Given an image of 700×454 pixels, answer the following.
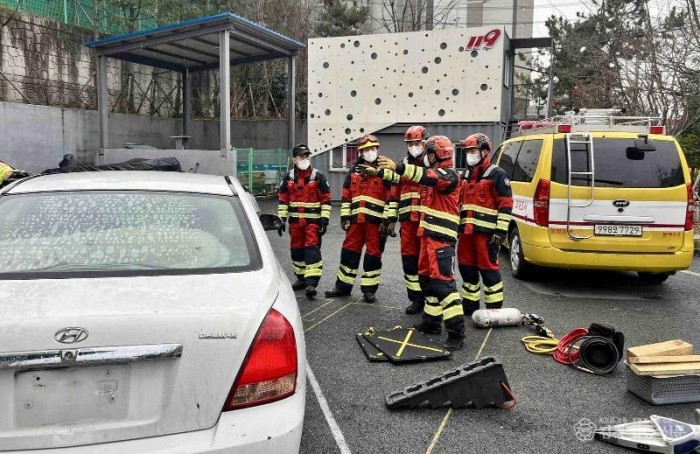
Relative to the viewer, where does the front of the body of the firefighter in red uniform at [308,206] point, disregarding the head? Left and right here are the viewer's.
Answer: facing the viewer

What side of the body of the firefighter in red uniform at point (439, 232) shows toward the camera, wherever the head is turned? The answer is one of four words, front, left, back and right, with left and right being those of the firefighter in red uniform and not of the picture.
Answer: left

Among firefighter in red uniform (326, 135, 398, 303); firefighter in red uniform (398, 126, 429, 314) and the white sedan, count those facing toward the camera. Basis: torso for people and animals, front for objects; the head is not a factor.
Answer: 2

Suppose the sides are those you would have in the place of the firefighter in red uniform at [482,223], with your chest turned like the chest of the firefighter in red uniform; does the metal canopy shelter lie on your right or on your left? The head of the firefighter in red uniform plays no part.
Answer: on your right

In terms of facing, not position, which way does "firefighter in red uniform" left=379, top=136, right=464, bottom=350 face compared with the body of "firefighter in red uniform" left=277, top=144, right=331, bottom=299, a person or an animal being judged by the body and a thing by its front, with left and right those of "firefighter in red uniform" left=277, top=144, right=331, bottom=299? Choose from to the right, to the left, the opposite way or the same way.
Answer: to the right

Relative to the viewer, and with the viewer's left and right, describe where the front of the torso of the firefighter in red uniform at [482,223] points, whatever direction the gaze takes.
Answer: facing the viewer and to the left of the viewer

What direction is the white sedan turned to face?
away from the camera

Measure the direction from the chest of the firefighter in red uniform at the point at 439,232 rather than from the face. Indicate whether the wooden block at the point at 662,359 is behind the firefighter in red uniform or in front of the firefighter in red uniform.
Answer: behind

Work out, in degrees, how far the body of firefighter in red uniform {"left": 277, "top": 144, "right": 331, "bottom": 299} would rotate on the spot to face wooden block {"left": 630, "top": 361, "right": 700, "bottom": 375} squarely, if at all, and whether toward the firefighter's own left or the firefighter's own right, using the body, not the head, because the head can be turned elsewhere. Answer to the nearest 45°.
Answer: approximately 45° to the firefighter's own left

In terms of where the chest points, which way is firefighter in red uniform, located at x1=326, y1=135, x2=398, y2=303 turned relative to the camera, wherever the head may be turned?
toward the camera
